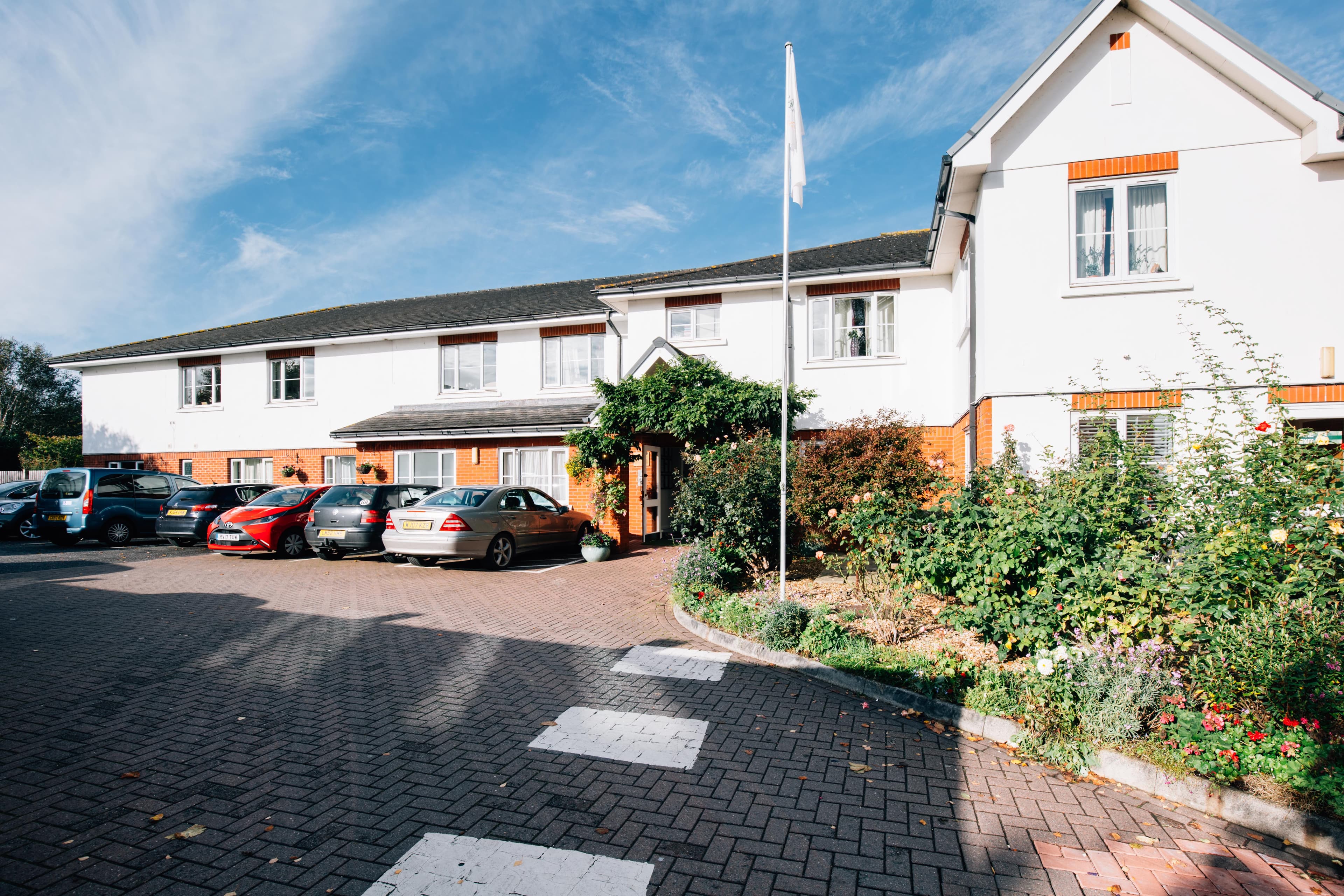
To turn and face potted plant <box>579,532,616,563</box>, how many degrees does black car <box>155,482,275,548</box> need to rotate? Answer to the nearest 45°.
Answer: approximately 90° to its right

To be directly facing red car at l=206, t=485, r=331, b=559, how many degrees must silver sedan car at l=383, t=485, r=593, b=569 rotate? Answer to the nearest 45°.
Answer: approximately 90° to its left

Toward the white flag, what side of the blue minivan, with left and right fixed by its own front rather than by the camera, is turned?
right

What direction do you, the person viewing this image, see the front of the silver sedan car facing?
facing away from the viewer and to the right of the viewer

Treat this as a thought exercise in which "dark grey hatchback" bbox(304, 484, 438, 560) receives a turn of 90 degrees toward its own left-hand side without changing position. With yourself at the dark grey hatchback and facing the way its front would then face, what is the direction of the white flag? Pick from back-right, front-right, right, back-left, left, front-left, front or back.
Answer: back

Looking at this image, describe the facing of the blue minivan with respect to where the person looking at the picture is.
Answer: facing away from the viewer and to the right of the viewer

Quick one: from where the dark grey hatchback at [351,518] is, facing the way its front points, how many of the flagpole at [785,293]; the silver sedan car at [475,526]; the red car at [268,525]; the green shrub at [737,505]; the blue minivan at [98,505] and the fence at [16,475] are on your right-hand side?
3
